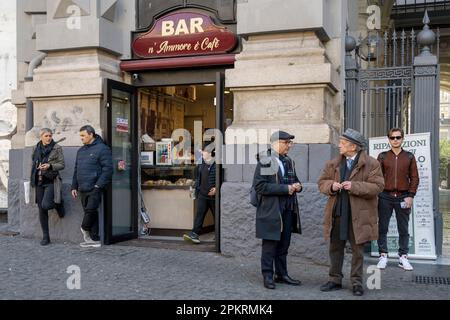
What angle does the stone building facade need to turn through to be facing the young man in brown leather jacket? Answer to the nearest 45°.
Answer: approximately 45° to its left

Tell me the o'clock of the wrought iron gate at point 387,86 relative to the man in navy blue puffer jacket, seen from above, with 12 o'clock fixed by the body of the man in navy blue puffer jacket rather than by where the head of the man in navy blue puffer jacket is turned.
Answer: The wrought iron gate is roughly at 8 o'clock from the man in navy blue puffer jacket.

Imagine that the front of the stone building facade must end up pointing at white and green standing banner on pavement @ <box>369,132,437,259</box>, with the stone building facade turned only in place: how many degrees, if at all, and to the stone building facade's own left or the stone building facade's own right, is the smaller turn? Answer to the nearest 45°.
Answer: approximately 90° to the stone building facade's own left

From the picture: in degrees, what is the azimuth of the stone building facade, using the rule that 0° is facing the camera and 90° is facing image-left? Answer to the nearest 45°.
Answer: approximately 0°

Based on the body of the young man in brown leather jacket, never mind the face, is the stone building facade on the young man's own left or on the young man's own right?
on the young man's own right

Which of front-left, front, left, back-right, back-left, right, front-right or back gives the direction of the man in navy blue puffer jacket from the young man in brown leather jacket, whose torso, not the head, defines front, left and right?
right

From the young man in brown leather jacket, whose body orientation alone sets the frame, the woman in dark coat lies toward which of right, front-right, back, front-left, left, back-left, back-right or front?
right

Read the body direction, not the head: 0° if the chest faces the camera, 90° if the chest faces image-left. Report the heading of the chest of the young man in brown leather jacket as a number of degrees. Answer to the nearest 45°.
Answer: approximately 0°

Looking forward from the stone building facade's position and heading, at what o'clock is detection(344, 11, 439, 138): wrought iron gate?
The wrought iron gate is roughly at 9 o'clock from the stone building facade.
